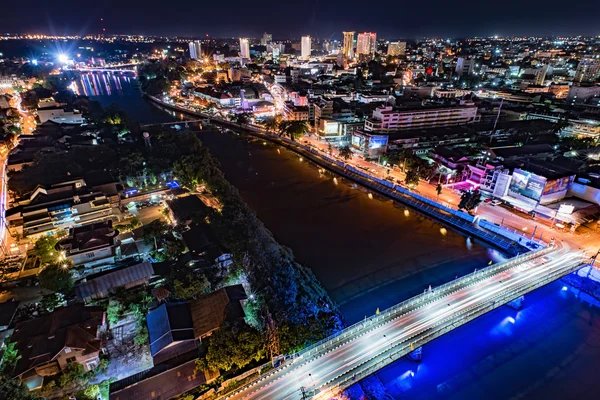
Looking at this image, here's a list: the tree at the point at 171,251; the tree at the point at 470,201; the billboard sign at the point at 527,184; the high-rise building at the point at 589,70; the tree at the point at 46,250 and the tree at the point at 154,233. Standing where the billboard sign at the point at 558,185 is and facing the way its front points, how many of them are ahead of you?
5

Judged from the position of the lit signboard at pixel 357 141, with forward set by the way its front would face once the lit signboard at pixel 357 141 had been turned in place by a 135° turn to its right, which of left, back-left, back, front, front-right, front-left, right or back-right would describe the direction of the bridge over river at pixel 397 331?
back

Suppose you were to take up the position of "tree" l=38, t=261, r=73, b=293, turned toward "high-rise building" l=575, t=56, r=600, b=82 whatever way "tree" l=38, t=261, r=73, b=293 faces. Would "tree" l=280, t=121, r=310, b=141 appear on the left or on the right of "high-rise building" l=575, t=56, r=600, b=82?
left

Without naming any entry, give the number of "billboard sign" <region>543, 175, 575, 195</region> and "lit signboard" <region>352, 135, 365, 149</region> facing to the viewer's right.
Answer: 0

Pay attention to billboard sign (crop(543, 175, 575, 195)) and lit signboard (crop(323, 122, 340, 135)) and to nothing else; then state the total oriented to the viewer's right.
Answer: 0

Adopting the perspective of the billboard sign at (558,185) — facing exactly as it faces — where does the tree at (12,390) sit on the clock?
The tree is roughly at 11 o'clock from the billboard sign.

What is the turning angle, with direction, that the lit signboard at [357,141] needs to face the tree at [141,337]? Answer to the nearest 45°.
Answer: approximately 45° to its left

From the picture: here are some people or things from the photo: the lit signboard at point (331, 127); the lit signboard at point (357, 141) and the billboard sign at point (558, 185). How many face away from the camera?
0

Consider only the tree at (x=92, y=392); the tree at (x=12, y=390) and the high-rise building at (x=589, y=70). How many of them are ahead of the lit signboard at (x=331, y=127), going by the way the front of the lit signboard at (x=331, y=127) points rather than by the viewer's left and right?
2

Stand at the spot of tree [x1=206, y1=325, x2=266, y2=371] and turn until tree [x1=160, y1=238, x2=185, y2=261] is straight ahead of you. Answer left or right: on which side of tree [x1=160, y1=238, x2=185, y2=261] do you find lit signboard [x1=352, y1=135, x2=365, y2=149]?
right

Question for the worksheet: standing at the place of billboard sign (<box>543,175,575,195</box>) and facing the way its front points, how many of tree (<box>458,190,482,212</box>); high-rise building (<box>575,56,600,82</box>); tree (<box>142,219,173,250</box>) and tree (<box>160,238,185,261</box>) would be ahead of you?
3

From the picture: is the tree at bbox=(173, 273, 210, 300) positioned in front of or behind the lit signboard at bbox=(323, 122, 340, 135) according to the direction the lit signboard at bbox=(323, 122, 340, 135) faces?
in front

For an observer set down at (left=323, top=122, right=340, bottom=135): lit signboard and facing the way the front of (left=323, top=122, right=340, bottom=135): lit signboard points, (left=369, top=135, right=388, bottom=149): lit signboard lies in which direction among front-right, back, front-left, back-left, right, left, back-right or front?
front-left

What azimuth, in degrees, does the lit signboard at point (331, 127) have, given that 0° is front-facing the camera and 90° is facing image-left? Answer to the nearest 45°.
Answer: approximately 0°

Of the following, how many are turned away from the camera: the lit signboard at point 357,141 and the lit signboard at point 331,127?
0

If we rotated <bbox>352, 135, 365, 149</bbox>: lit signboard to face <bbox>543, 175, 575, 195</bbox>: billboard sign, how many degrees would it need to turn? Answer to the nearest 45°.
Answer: approximately 90° to its left

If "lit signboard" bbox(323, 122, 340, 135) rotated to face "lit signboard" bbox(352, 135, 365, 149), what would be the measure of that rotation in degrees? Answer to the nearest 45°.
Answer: approximately 45° to its left

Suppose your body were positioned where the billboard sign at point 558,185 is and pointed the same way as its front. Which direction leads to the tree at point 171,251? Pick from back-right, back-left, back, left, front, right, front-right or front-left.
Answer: front
